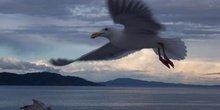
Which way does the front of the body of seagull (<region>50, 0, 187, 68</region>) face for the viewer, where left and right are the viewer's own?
facing to the left of the viewer
